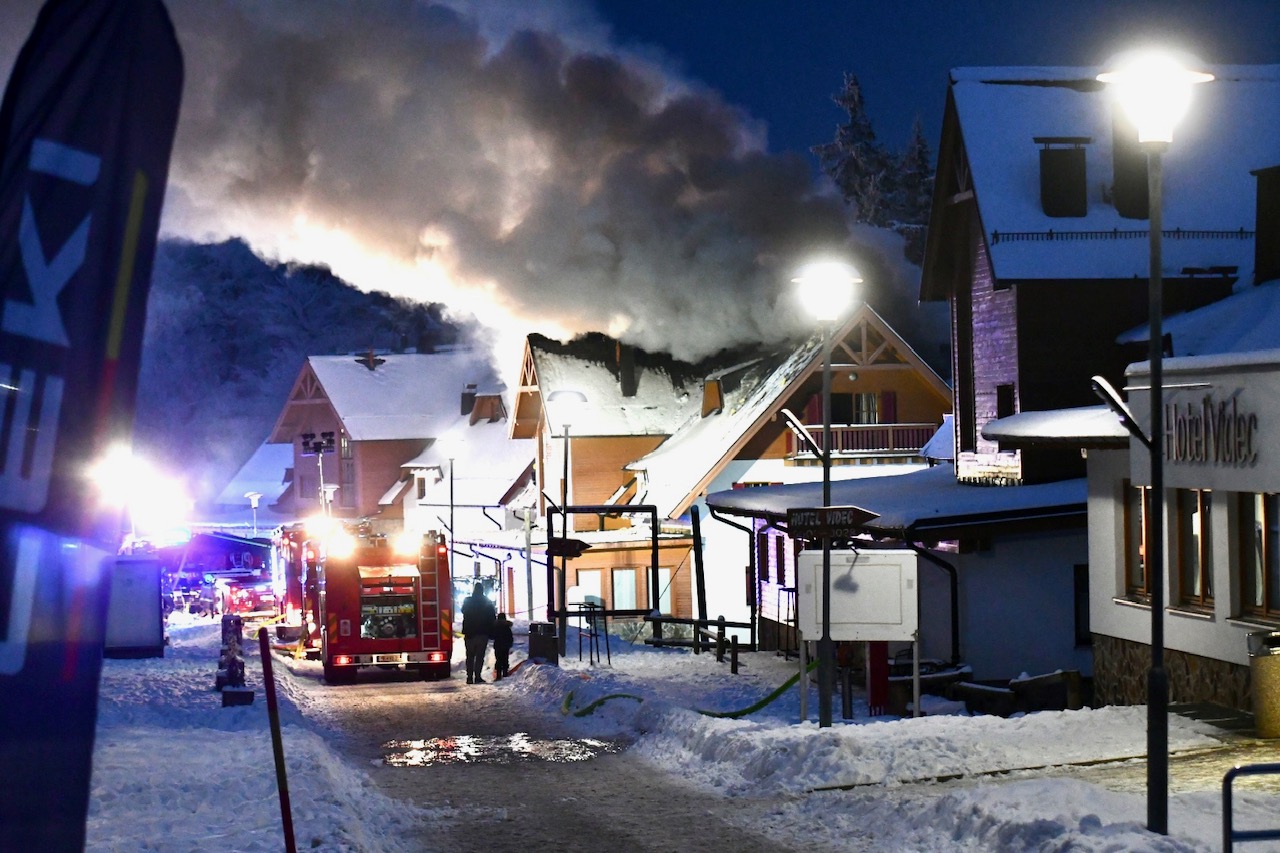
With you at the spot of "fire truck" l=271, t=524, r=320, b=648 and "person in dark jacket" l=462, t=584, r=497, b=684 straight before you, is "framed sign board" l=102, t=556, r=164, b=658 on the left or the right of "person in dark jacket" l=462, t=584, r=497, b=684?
right

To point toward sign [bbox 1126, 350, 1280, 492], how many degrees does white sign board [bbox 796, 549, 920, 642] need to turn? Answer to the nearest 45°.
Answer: approximately 90° to its left

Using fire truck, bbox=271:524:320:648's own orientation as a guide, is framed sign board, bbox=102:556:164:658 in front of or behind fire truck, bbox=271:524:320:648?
behind

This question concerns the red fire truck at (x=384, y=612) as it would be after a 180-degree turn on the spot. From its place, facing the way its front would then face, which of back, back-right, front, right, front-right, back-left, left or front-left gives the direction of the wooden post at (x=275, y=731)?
front

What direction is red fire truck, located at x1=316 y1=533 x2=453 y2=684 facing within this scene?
away from the camera

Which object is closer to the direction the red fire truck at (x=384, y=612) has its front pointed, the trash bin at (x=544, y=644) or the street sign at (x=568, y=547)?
the street sign

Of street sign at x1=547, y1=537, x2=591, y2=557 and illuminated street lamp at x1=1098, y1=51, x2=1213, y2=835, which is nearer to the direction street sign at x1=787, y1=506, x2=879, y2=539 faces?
the illuminated street lamp

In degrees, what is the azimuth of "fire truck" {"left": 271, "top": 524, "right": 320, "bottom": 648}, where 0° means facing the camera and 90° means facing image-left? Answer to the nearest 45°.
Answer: approximately 180°

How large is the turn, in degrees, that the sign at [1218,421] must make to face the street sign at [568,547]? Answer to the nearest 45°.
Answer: approximately 90° to its right

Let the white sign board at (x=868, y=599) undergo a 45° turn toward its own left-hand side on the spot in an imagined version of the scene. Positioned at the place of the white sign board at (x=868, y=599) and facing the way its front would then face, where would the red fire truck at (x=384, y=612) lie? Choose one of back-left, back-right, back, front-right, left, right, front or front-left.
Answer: back

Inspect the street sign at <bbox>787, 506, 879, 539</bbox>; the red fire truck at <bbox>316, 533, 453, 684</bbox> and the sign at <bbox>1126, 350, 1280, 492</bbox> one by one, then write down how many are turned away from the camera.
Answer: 1

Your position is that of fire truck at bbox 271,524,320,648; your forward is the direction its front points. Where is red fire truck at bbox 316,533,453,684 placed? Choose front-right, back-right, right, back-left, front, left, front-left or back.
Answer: back

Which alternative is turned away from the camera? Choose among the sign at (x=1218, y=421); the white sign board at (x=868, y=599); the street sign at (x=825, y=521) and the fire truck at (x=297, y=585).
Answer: the fire truck

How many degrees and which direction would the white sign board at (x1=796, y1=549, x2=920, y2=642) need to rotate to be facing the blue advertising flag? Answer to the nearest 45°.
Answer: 0° — it already faces it

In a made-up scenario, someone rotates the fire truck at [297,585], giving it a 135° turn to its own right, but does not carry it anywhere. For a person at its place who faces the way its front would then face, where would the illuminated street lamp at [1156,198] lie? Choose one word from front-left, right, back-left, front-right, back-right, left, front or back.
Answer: front-right
